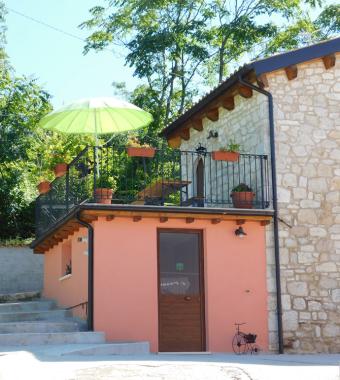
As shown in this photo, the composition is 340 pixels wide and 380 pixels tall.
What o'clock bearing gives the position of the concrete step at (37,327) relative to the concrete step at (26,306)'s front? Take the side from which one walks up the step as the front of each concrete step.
the concrete step at (37,327) is roughly at 12 o'clock from the concrete step at (26,306).

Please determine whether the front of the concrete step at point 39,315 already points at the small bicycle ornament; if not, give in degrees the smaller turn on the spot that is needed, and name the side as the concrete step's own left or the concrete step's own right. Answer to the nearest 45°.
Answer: approximately 45° to the concrete step's own left

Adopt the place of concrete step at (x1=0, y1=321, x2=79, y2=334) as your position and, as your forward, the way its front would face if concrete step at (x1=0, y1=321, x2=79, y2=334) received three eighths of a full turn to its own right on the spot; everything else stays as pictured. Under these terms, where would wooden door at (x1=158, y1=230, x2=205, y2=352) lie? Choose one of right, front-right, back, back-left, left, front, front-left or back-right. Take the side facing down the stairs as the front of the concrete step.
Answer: back-right

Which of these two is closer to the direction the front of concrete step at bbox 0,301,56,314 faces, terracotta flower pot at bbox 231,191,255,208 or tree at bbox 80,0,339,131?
the terracotta flower pot

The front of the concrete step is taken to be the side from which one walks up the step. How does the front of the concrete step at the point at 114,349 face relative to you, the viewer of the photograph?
facing the viewer

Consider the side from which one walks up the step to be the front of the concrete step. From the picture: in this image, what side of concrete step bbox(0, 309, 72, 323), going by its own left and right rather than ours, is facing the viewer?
front

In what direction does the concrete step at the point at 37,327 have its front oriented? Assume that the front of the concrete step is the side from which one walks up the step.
toward the camera

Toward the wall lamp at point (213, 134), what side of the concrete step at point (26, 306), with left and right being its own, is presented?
left

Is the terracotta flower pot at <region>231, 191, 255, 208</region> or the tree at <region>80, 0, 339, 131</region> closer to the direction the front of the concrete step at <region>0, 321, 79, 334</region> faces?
the terracotta flower pot

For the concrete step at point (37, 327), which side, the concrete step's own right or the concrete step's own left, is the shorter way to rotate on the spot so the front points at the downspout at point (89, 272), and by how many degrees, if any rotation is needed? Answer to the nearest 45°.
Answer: approximately 45° to the concrete step's own left
